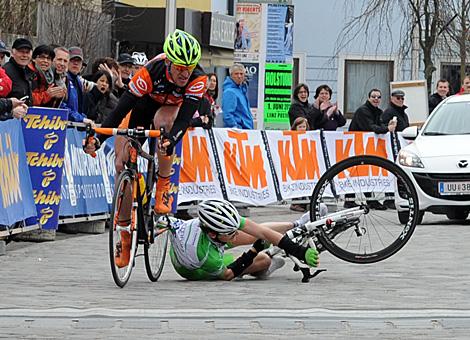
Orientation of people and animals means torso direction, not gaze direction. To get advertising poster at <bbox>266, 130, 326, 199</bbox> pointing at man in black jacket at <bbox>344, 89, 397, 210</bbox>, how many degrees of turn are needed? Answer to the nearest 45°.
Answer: approximately 135° to its left

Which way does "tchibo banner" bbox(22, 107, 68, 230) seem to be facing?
toward the camera

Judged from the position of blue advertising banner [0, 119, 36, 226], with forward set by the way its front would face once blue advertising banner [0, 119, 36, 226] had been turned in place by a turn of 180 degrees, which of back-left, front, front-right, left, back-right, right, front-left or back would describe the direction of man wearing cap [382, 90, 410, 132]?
right

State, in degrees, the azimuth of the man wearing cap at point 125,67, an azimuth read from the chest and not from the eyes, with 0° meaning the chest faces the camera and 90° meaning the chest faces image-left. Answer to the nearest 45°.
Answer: approximately 315°

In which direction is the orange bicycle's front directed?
toward the camera

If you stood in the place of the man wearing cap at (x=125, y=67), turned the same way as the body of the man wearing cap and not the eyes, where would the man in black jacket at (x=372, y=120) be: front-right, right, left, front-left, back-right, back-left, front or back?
left

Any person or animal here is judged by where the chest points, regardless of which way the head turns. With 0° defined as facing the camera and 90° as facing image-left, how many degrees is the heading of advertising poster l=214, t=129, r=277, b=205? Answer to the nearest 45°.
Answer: approximately 0°

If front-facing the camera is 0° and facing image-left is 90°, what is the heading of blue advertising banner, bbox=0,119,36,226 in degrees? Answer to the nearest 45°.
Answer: approximately 315°

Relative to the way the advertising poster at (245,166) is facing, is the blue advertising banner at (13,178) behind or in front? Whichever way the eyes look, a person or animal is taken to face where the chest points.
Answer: in front

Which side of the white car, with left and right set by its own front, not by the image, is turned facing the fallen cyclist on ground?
front

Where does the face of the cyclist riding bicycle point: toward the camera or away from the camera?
toward the camera

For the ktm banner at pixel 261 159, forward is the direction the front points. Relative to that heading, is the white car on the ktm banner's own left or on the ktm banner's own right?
on the ktm banner's own left
